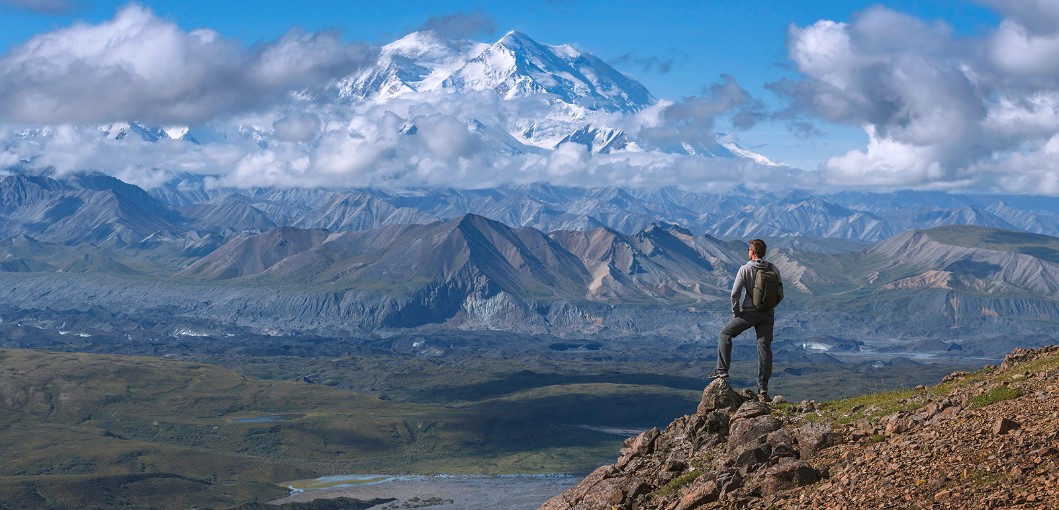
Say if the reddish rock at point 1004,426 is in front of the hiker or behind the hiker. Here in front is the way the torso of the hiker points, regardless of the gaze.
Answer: behind

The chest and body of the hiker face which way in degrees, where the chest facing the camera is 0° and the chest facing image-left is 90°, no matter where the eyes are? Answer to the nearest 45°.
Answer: approximately 135°

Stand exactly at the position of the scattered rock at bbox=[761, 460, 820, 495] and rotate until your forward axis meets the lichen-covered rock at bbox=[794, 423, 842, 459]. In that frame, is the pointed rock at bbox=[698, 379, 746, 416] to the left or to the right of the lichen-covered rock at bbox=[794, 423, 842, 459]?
left
